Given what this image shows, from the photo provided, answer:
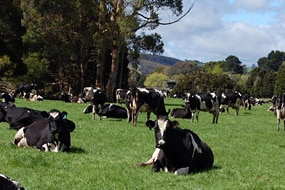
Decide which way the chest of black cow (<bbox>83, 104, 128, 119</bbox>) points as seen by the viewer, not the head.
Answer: to the viewer's left

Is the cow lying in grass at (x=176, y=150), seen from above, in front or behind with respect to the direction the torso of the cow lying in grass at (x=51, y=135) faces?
in front

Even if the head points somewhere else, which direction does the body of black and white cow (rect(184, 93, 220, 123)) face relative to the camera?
to the viewer's left

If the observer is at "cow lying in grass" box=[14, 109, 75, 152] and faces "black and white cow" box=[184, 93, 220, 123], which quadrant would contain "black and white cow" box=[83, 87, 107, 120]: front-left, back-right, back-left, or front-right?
front-left

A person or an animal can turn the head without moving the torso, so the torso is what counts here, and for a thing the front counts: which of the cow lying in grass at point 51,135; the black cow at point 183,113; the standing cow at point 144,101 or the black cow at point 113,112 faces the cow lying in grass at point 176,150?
the cow lying in grass at point 51,135
